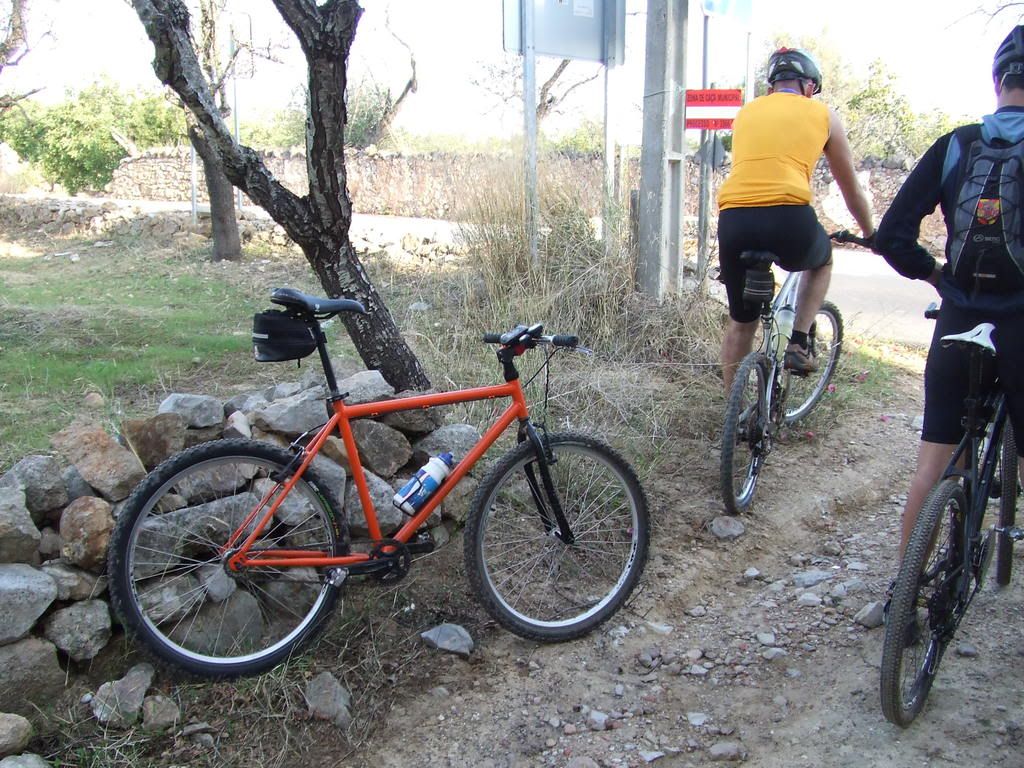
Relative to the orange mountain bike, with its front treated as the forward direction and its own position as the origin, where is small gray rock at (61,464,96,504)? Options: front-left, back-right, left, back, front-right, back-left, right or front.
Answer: back

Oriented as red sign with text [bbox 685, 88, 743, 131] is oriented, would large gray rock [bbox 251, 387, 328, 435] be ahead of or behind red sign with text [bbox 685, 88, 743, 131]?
ahead

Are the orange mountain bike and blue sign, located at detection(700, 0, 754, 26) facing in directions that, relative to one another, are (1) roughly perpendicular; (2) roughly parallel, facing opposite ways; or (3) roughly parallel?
roughly perpendicular

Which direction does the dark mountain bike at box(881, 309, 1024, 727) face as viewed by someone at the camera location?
facing away from the viewer and to the right of the viewer

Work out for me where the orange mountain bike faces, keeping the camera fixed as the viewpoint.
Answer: facing to the right of the viewer

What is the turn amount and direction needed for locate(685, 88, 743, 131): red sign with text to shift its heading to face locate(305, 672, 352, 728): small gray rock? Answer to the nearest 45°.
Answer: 0° — it already faces it

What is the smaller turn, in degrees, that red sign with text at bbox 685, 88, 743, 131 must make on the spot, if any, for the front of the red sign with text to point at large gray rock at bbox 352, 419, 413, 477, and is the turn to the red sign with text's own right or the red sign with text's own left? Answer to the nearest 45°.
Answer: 0° — it already faces it

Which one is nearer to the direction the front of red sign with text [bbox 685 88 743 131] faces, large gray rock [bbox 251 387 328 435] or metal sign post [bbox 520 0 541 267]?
the large gray rock

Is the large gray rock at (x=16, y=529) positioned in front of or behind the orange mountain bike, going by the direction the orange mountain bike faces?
behind

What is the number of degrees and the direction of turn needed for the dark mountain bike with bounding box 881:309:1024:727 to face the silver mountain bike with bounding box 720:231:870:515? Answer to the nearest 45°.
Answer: approximately 90° to its left

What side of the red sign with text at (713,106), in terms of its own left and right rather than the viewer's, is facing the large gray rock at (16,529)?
front

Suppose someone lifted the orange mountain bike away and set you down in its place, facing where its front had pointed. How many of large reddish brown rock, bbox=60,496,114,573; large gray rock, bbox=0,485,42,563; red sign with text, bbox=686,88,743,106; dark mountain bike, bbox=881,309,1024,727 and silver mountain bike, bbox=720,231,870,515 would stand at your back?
2

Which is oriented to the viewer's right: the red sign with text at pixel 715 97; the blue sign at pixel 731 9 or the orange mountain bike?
the orange mountain bike

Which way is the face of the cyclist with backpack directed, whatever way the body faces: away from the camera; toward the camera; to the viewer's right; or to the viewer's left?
away from the camera
